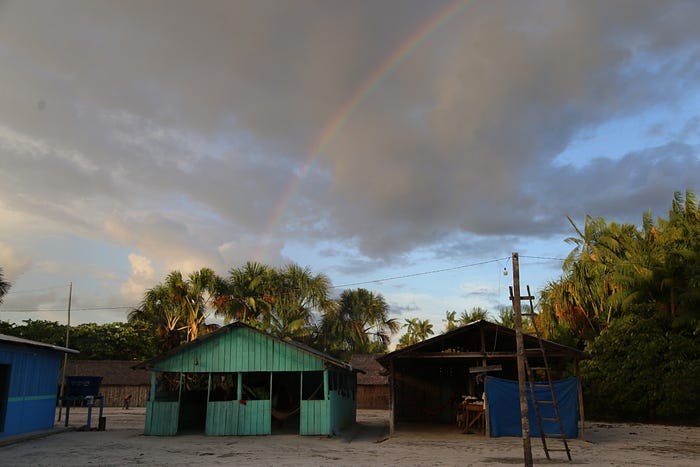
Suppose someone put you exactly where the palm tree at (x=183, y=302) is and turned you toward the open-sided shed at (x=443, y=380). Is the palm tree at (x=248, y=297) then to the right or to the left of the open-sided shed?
left

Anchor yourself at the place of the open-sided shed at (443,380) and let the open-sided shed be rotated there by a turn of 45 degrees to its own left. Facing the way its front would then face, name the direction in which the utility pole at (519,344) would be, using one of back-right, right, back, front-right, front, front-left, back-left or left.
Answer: front-right

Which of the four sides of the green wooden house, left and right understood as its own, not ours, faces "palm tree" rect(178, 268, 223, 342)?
back

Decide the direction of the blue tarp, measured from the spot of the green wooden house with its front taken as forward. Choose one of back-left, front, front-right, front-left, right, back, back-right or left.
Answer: left

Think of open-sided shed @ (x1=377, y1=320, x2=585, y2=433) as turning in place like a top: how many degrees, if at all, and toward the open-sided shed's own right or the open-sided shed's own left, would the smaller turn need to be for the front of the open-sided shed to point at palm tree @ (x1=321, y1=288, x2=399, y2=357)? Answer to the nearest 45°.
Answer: approximately 135° to the open-sided shed's own right

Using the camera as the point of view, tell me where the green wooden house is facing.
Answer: facing the viewer

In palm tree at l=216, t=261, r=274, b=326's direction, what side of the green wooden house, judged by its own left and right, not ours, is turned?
back

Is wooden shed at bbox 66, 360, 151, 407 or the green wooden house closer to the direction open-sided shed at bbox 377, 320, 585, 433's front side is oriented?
the green wooden house

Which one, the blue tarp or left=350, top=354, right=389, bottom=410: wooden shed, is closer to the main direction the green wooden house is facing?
the blue tarp

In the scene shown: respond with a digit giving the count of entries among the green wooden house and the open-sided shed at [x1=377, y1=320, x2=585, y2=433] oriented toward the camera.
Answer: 2

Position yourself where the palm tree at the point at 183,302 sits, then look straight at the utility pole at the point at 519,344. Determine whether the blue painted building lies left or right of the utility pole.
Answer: right

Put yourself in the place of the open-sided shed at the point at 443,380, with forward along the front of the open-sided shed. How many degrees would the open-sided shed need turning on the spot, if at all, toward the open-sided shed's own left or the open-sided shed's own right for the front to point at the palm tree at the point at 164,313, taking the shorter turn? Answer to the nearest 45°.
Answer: approximately 90° to the open-sided shed's own right

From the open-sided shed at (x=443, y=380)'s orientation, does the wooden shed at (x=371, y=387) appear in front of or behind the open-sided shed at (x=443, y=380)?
behind

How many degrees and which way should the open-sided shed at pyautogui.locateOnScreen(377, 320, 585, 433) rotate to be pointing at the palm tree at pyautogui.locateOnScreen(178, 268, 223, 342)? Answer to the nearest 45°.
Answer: approximately 90° to its right

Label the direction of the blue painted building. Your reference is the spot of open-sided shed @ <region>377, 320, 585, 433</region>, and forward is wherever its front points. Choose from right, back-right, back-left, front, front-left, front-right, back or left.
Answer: front-right
